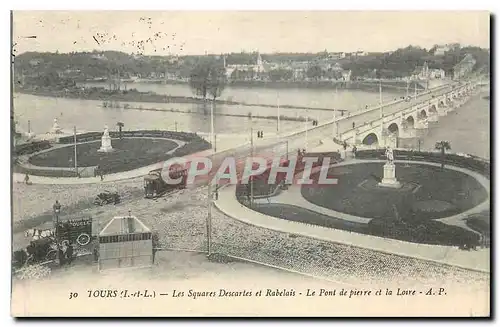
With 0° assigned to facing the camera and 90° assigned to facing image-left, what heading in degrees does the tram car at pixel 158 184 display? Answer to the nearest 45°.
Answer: approximately 45°

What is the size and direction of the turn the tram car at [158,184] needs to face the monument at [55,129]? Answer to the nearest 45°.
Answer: approximately 45° to its right
